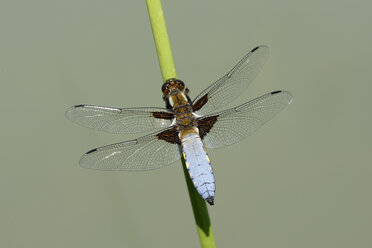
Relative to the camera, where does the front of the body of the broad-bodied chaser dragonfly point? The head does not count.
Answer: away from the camera
